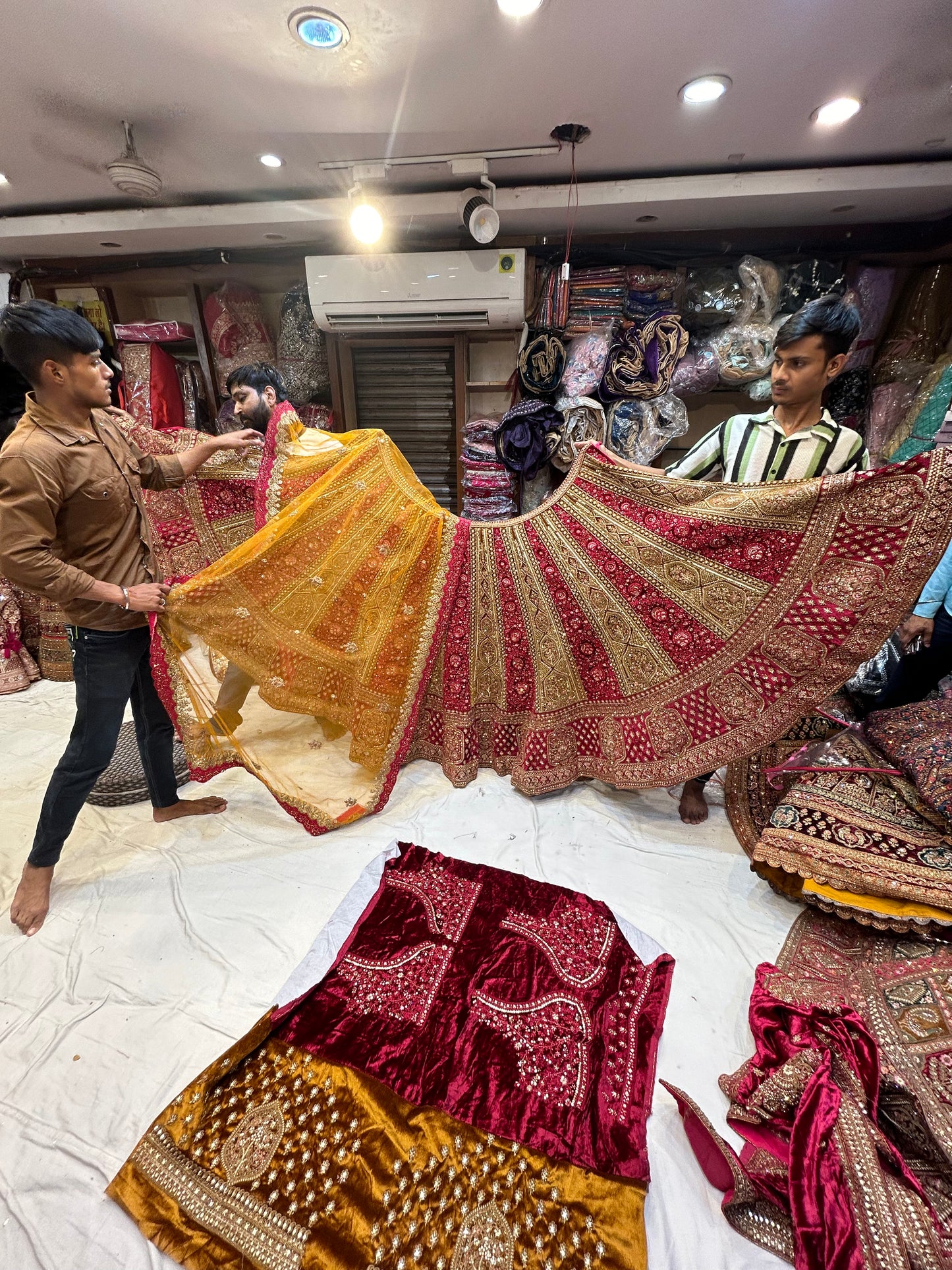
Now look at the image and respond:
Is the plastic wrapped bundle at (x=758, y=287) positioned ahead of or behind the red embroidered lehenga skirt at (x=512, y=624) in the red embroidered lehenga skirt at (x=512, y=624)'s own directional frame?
behind

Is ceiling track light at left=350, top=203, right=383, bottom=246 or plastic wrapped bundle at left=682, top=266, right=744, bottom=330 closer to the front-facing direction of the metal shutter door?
the ceiling track light

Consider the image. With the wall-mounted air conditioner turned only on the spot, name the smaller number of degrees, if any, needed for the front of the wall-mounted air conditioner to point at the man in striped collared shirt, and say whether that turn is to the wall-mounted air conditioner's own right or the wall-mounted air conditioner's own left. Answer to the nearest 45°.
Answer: approximately 45° to the wall-mounted air conditioner's own left

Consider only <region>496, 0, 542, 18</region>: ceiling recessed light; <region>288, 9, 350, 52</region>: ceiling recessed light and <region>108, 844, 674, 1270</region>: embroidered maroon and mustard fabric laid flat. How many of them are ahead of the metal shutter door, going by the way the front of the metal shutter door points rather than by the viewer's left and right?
3

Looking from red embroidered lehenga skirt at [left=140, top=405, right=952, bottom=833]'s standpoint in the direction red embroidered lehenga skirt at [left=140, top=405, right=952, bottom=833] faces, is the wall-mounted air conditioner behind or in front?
behind

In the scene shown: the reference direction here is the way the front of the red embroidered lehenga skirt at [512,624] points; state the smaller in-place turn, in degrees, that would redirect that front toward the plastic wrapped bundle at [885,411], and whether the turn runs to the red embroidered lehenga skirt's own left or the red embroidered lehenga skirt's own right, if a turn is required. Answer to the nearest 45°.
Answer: approximately 135° to the red embroidered lehenga skirt's own left

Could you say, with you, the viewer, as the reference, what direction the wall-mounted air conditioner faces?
facing the viewer

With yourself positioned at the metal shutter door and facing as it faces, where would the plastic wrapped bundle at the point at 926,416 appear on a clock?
The plastic wrapped bundle is roughly at 10 o'clock from the metal shutter door.

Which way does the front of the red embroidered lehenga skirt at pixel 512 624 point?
toward the camera

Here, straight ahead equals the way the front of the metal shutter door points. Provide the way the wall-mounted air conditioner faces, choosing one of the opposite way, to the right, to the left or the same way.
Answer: the same way

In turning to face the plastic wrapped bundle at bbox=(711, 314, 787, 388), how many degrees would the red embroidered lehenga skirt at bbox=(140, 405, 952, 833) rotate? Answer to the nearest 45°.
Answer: approximately 135° to its left

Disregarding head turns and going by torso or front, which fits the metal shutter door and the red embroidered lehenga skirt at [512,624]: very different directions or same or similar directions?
same or similar directions

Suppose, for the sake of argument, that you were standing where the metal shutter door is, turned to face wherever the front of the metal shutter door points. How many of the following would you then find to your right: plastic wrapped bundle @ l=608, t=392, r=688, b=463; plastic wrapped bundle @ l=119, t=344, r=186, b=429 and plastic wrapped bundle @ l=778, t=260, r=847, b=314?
1

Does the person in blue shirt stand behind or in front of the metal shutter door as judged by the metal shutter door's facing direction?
in front

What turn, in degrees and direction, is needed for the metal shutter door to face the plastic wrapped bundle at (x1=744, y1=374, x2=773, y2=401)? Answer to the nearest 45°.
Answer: approximately 45° to its left

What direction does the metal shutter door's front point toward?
toward the camera
